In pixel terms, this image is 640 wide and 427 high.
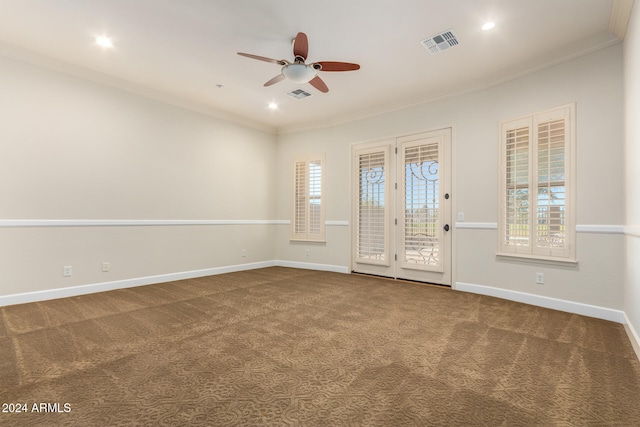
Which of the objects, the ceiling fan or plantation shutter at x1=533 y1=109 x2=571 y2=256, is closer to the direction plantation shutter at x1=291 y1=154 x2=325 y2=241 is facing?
the ceiling fan

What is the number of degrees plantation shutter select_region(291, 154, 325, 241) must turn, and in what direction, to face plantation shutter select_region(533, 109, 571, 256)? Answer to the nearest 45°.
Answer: approximately 90° to its left

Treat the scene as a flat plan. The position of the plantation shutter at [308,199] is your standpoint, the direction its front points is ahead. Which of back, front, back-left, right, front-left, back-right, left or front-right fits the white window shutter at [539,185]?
left

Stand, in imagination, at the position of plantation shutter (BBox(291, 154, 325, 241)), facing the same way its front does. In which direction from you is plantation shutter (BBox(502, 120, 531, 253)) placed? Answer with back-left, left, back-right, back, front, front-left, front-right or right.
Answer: left

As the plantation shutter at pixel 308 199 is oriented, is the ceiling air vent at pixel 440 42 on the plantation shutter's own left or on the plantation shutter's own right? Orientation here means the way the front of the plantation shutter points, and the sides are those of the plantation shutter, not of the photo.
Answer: on the plantation shutter's own left

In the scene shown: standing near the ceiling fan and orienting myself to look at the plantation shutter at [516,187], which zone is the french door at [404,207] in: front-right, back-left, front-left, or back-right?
front-left

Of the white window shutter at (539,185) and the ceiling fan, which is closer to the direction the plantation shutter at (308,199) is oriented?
the ceiling fan

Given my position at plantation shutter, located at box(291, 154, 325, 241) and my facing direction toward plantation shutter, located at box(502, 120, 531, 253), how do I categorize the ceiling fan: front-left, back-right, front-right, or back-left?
front-right

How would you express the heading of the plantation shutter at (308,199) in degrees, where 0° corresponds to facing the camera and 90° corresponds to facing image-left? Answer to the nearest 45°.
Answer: approximately 45°

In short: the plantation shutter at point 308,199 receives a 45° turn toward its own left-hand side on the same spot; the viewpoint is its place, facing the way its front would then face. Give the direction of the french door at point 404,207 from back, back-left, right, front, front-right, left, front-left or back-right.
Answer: front-left

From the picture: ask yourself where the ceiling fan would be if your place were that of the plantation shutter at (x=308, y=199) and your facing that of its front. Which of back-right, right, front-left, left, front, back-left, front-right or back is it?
front-left
